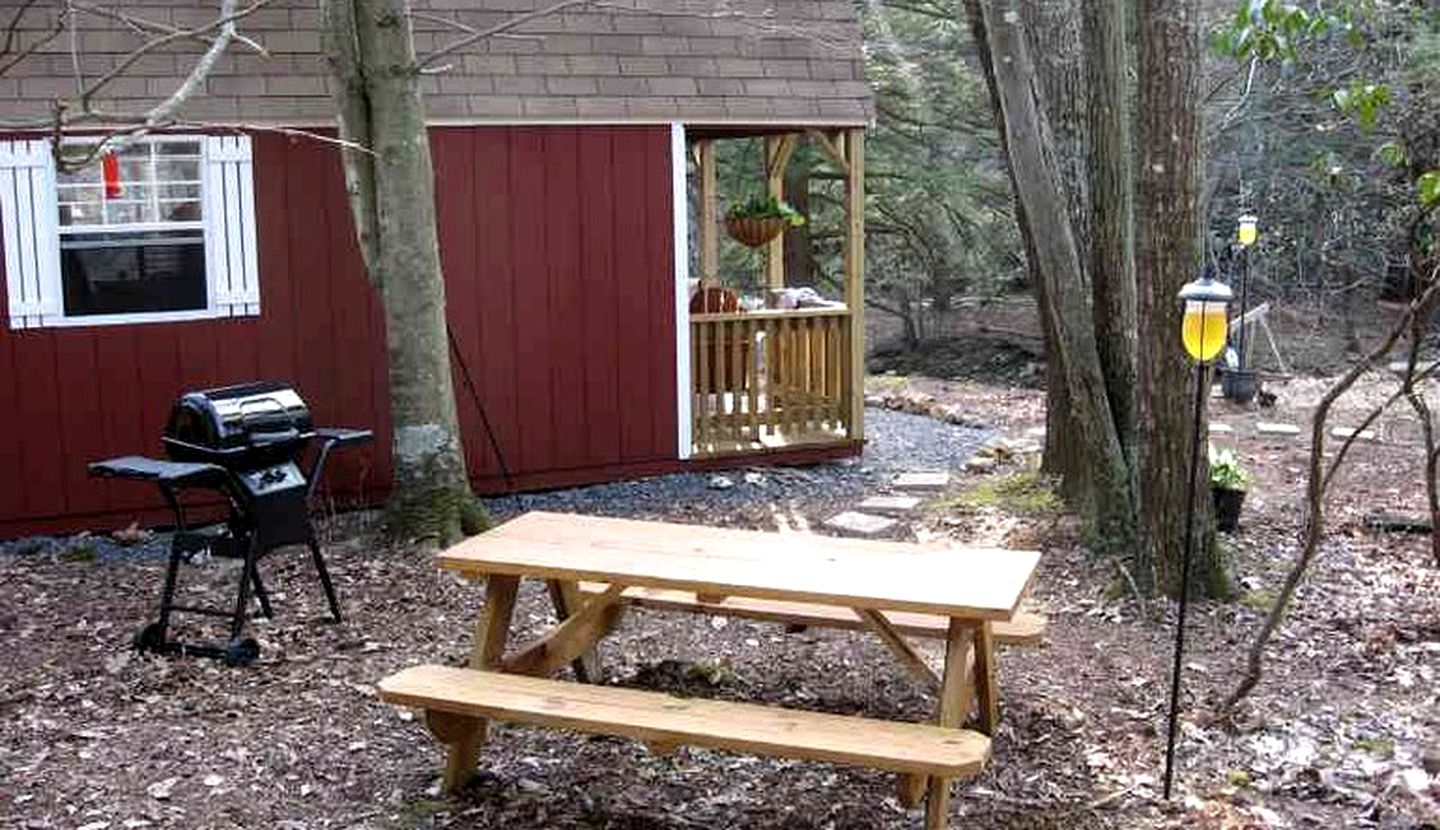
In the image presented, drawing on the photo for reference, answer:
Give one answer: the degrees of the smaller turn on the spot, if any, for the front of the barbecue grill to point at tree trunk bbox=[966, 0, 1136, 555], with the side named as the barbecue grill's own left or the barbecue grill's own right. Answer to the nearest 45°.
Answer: approximately 45° to the barbecue grill's own left

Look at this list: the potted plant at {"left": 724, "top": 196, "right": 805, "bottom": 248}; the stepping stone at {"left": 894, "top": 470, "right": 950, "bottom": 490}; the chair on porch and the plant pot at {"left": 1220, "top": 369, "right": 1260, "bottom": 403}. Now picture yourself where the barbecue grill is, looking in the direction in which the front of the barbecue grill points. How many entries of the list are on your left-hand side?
4

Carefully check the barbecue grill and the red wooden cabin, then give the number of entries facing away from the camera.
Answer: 0

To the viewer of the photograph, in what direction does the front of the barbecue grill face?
facing the viewer and to the right of the viewer

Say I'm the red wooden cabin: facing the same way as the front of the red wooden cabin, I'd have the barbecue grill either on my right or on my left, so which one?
on my right

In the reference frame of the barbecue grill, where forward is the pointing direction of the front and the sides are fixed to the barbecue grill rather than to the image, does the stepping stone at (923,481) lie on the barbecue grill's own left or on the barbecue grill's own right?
on the barbecue grill's own left

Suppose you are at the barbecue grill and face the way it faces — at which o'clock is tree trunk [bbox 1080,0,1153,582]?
The tree trunk is roughly at 10 o'clock from the barbecue grill.
